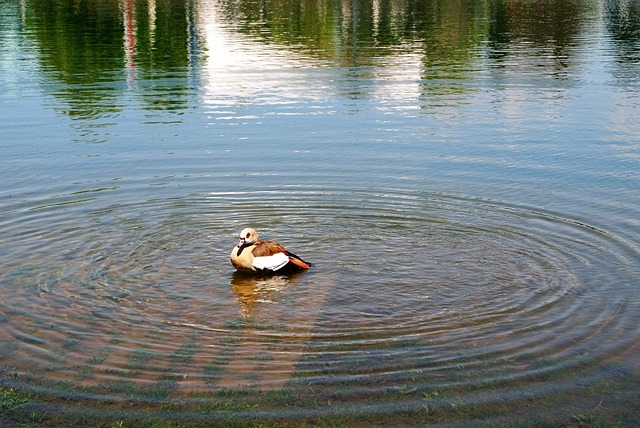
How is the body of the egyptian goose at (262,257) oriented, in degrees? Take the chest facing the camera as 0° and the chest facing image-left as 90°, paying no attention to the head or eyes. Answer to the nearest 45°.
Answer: approximately 90°
